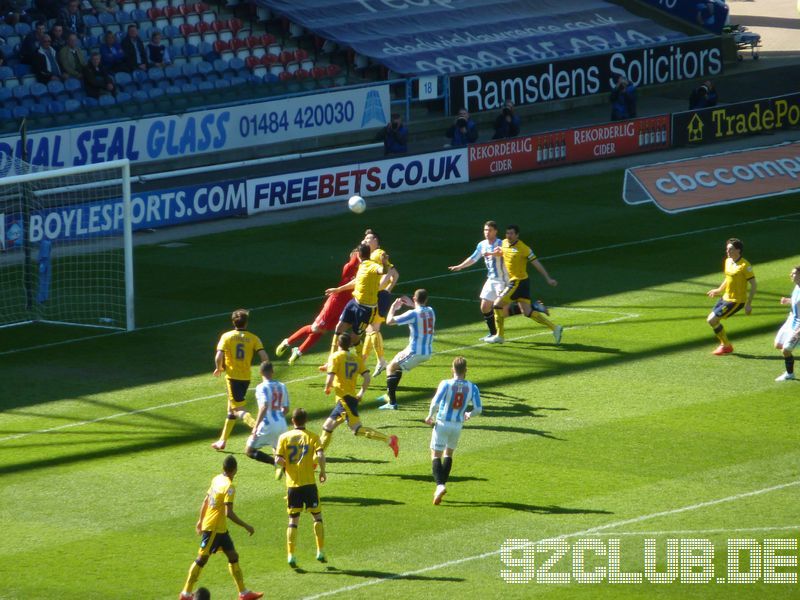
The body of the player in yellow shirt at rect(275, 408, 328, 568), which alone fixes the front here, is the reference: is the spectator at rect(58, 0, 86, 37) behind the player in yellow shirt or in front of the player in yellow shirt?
in front

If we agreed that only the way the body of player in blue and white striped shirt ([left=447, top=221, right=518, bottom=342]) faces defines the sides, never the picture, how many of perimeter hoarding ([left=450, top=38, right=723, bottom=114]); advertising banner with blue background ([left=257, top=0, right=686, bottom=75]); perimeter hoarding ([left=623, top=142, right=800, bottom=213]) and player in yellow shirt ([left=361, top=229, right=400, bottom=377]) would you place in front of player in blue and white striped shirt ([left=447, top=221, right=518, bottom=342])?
1

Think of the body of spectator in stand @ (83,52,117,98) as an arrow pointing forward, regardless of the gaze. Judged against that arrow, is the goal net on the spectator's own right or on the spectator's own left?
on the spectator's own right

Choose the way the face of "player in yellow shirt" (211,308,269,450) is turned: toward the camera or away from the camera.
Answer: away from the camera

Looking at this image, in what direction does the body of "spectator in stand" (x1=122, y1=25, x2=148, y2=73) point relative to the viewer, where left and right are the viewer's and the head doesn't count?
facing the viewer and to the right of the viewer

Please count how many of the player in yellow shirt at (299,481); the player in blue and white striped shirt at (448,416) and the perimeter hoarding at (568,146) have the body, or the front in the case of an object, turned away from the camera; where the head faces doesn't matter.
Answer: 2

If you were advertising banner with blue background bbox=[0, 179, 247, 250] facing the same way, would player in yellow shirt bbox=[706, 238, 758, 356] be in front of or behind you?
in front

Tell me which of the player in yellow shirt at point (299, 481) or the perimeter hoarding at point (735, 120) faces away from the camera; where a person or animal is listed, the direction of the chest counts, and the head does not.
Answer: the player in yellow shirt

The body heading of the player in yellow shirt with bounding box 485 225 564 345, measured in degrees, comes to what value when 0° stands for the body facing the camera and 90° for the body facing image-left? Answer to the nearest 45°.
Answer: approximately 45°

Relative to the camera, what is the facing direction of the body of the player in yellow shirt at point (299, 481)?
away from the camera

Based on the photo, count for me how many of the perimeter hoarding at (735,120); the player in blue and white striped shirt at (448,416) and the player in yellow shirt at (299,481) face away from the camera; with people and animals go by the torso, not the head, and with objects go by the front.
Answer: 2

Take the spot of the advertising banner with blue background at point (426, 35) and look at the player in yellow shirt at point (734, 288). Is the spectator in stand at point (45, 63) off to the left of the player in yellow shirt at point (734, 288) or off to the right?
right

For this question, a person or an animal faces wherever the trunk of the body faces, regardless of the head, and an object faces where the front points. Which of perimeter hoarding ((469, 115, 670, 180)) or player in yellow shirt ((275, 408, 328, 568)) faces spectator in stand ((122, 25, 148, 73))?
the player in yellow shirt

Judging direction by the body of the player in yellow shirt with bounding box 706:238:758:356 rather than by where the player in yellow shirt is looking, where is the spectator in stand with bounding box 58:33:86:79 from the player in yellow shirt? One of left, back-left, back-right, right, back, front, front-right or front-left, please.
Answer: right

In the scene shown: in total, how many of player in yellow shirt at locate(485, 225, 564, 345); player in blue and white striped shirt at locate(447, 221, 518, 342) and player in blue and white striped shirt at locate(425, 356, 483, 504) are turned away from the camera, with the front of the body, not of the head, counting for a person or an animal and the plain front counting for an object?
1

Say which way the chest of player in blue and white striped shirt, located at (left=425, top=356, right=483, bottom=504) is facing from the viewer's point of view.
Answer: away from the camera

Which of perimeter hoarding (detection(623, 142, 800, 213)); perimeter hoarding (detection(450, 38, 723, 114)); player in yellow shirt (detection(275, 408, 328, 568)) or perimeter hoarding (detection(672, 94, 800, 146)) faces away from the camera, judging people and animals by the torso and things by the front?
the player in yellow shirt

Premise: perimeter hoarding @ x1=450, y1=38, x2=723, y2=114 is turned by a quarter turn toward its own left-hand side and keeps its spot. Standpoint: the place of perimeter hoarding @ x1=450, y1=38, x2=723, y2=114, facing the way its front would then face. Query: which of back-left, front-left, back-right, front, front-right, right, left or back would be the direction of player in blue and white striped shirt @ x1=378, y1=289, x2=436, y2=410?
back-right

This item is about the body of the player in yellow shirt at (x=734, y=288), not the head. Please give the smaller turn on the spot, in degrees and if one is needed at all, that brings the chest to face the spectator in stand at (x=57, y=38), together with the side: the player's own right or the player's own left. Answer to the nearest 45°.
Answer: approximately 90° to the player's own right
